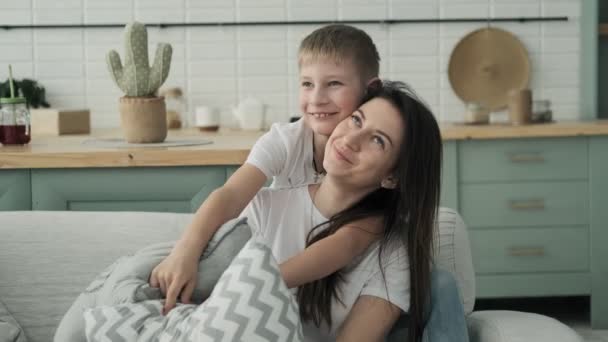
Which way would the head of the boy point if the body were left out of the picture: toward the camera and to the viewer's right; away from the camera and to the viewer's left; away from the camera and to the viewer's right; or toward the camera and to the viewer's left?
toward the camera and to the viewer's left

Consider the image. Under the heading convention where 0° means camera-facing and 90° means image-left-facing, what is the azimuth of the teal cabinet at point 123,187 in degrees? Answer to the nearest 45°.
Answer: approximately 0°

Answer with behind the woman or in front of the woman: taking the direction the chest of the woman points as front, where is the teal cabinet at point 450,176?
behind

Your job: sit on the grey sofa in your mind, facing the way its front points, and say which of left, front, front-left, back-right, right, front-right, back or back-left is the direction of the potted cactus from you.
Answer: back

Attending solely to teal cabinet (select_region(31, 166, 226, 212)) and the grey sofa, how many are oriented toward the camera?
2

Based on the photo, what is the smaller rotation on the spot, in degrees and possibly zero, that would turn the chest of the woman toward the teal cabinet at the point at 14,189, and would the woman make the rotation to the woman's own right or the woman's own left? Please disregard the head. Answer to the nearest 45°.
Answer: approximately 90° to the woman's own right

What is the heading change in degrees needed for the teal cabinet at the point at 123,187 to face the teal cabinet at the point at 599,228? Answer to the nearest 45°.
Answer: approximately 90° to its left

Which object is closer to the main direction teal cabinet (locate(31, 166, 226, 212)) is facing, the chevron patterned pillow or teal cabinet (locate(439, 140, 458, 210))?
the chevron patterned pillow

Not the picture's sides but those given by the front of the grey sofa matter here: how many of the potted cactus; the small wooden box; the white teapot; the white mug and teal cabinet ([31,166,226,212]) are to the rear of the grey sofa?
5

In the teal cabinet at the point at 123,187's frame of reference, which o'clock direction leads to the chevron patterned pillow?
The chevron patterned pillow is roughly at 12 o'clock from the teal cabinet.

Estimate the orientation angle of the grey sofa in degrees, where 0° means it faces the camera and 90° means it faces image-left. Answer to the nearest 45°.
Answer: approximately 0°
